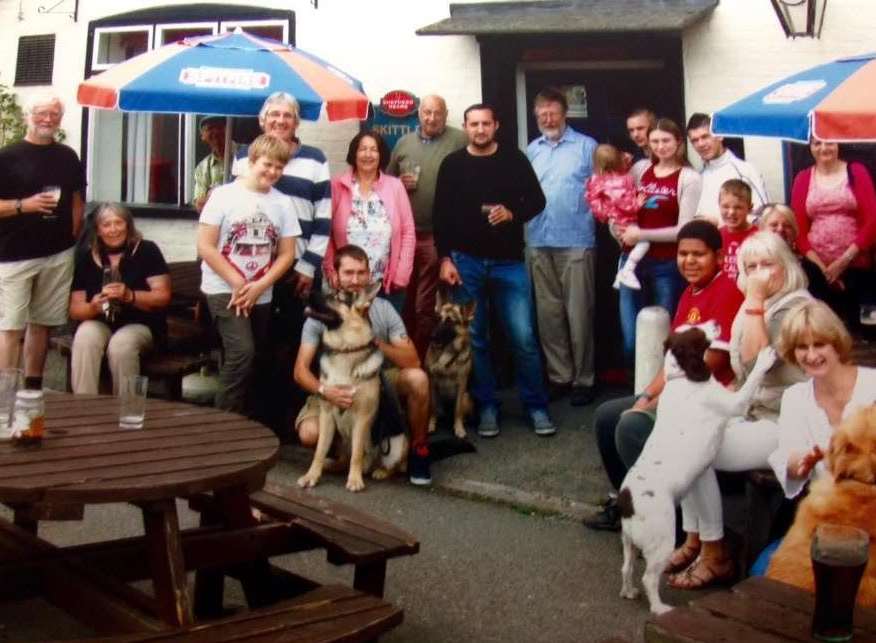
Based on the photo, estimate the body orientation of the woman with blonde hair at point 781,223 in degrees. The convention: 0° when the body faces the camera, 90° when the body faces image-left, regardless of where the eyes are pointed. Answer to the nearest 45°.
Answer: approximately 0°

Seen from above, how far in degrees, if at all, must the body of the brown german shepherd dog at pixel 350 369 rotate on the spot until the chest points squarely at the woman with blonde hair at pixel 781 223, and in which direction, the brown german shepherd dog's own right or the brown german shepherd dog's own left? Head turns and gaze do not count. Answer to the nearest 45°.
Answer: approximately 135° to the brown german shepherd dog's own left

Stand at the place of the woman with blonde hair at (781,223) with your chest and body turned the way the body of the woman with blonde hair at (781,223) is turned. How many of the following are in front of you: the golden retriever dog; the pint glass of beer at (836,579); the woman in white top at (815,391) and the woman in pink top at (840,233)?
3

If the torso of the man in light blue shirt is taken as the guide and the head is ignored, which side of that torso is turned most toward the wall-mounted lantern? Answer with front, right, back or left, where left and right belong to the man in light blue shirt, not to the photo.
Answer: left

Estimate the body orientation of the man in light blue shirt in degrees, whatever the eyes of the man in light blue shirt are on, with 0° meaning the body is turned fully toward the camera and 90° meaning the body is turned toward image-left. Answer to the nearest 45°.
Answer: approximately 0°

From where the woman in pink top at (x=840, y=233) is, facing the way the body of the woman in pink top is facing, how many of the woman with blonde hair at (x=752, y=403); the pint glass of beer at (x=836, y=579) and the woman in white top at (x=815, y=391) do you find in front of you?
3

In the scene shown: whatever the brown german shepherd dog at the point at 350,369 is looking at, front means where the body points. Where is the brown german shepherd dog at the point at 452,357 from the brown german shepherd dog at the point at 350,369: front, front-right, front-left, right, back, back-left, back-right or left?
back

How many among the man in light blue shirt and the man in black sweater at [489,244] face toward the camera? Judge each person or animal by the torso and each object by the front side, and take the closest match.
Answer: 2
